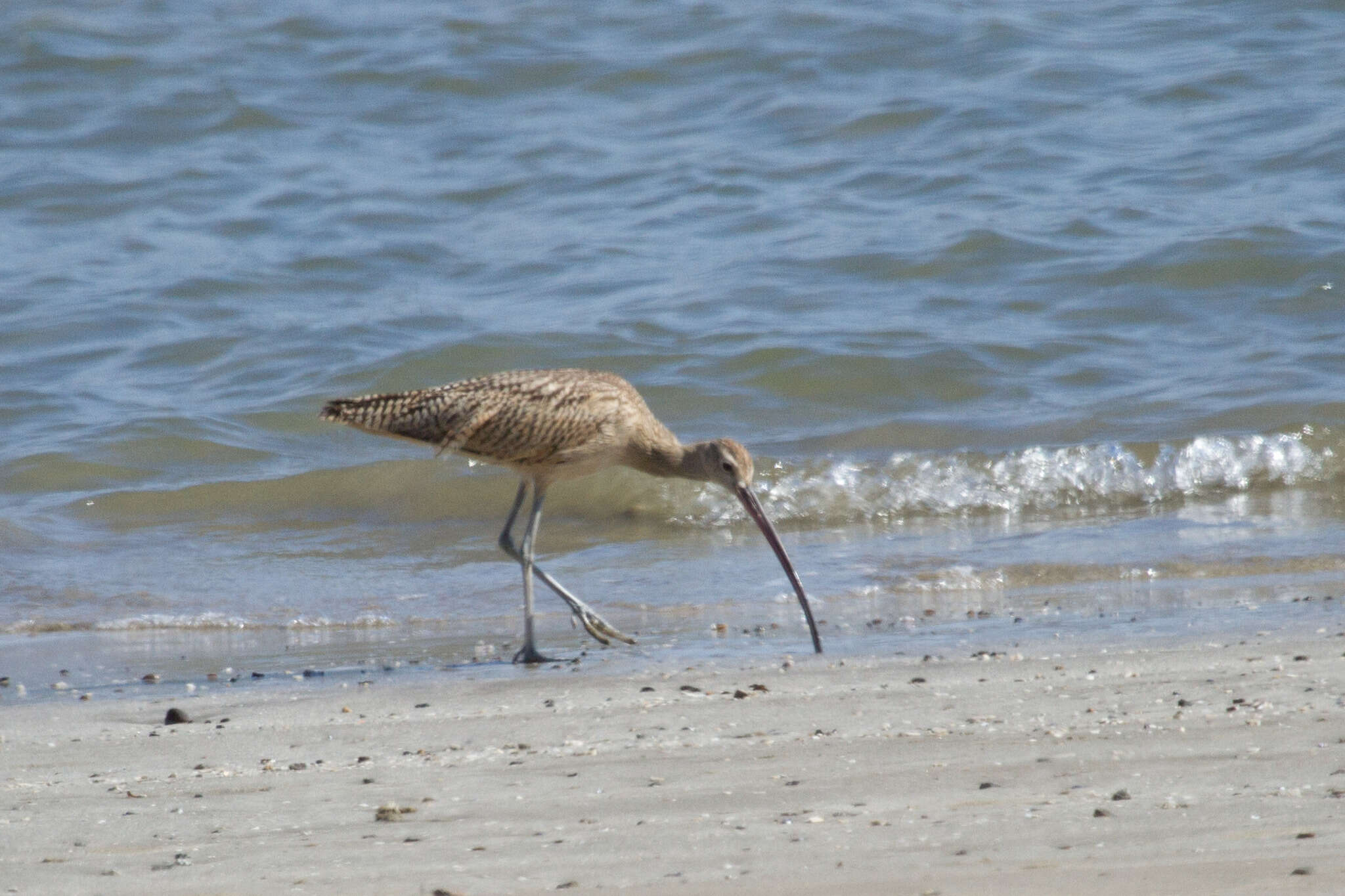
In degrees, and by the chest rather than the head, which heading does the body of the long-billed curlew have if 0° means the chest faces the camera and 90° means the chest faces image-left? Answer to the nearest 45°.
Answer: approximately 270°
